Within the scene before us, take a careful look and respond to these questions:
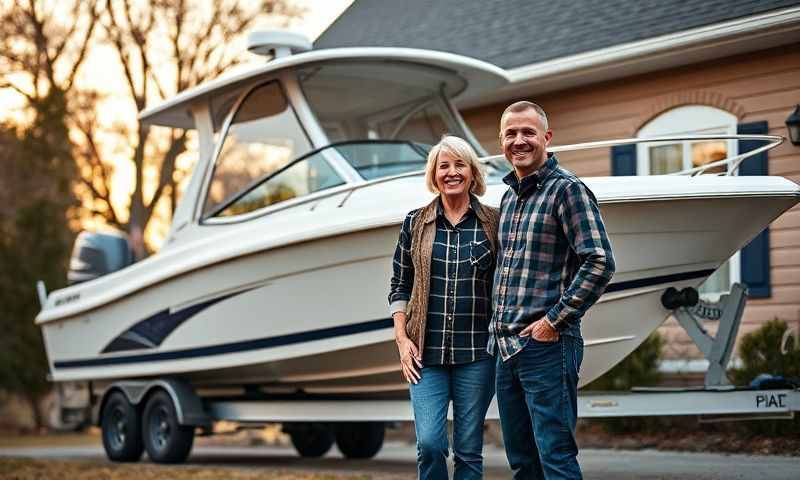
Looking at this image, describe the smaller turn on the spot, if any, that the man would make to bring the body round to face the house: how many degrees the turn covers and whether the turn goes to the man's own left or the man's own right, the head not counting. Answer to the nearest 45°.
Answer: approximately 135° to the man's own right

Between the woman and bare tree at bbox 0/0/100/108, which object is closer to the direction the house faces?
the woman

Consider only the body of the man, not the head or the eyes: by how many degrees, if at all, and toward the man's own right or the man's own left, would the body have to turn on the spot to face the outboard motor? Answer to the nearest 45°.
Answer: approximately 90° to the man's own right

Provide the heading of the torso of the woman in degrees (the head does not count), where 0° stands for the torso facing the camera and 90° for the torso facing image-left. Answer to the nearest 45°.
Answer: approximately 0°

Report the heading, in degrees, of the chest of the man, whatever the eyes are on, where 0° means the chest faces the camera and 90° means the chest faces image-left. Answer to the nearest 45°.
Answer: approximately 45°

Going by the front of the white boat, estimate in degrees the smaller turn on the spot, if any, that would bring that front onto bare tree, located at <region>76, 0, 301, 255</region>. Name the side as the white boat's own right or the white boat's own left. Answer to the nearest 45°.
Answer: approximately 135° to the white boat's own left

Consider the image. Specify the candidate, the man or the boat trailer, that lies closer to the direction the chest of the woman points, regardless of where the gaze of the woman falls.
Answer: the man

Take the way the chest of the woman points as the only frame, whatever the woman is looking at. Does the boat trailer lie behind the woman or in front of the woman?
behind

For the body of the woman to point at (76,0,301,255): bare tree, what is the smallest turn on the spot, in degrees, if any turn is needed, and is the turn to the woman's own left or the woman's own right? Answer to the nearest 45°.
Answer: approximately 180°

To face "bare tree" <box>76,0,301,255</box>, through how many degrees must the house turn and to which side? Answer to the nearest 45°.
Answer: approximately 90° to its right

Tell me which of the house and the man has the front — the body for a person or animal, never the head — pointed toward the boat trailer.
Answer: the house

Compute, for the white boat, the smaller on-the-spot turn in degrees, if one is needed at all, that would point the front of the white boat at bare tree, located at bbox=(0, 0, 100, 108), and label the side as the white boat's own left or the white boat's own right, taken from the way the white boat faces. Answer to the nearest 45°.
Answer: approximately 180°

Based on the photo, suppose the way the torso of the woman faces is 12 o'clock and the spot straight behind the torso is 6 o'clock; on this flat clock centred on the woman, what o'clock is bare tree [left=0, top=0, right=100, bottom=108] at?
The bare tree is roughly at 5 o'clock from the woman.

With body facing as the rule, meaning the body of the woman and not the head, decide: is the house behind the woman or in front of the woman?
behind
